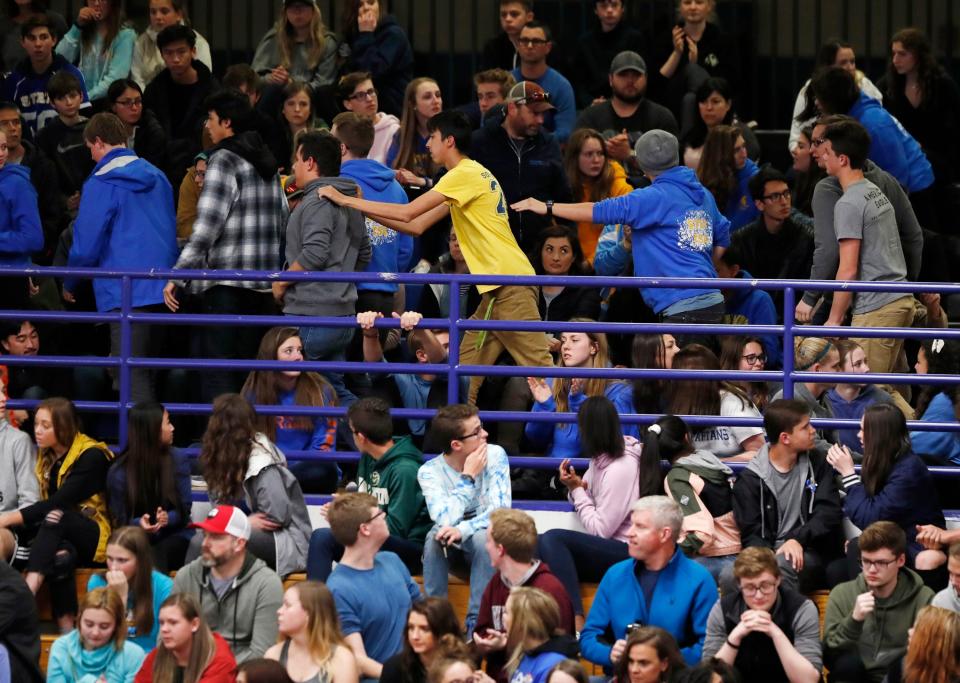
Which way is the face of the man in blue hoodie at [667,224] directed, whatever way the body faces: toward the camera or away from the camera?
away from the camera

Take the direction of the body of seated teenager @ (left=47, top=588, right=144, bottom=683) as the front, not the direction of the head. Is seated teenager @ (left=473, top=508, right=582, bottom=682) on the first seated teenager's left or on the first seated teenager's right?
on the first seated teenager's left

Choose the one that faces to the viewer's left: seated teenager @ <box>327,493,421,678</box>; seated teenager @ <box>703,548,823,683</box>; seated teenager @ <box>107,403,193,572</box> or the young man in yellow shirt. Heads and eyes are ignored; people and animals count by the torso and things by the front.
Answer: the young man in yellow shirt

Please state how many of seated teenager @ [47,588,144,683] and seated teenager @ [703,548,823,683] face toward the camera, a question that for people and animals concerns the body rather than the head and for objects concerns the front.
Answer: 2

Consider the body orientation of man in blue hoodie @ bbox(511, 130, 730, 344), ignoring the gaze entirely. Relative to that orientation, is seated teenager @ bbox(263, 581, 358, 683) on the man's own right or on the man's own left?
on the man's own left

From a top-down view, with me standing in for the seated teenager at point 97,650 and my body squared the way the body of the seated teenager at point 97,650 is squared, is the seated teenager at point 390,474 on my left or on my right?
on my left

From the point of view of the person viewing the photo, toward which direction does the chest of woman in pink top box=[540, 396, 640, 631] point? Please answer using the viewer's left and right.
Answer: facing to the left of the viewer

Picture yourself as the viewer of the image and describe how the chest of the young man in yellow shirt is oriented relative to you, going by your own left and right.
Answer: facing to the left of the viewer

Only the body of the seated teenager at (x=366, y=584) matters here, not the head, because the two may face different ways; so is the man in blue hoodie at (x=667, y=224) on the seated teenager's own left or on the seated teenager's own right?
on the seated teenager's own left

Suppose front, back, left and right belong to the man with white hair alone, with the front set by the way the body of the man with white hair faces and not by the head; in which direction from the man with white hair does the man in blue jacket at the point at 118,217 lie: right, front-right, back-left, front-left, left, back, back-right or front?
right

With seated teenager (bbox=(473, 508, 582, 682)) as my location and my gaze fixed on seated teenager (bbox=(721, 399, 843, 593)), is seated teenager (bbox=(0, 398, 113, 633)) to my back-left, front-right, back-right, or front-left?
back-left
